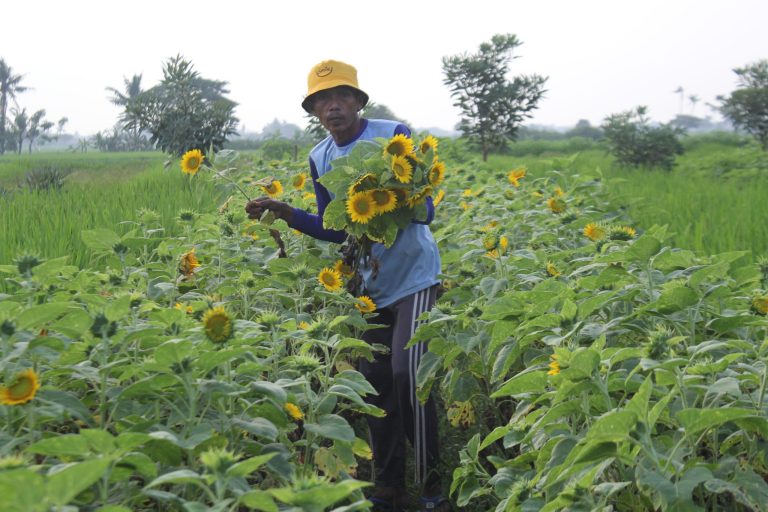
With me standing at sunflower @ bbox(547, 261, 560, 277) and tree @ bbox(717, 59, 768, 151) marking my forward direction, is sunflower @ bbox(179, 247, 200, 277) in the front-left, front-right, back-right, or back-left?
back-left

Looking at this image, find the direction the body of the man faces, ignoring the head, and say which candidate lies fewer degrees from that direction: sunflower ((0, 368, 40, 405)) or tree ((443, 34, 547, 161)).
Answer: the sunflower

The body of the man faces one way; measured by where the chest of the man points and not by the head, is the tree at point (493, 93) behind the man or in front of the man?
behind

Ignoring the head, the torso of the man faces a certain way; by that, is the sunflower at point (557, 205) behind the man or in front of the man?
behind

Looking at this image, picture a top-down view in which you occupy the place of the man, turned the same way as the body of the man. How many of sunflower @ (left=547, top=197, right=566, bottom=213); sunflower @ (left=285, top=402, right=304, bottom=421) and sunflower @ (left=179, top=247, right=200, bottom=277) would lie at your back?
1

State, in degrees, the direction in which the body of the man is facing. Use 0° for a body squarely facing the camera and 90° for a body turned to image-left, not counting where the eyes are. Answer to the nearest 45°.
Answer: approximately 45°

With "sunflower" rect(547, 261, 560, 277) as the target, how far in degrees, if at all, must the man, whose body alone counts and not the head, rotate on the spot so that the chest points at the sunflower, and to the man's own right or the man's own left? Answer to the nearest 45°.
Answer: approximately 135° to the man's own left

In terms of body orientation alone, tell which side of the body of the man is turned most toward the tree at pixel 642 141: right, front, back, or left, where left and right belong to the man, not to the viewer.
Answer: back

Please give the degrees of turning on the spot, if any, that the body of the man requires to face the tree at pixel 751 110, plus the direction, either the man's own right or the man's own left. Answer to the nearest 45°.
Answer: approximately 180°
